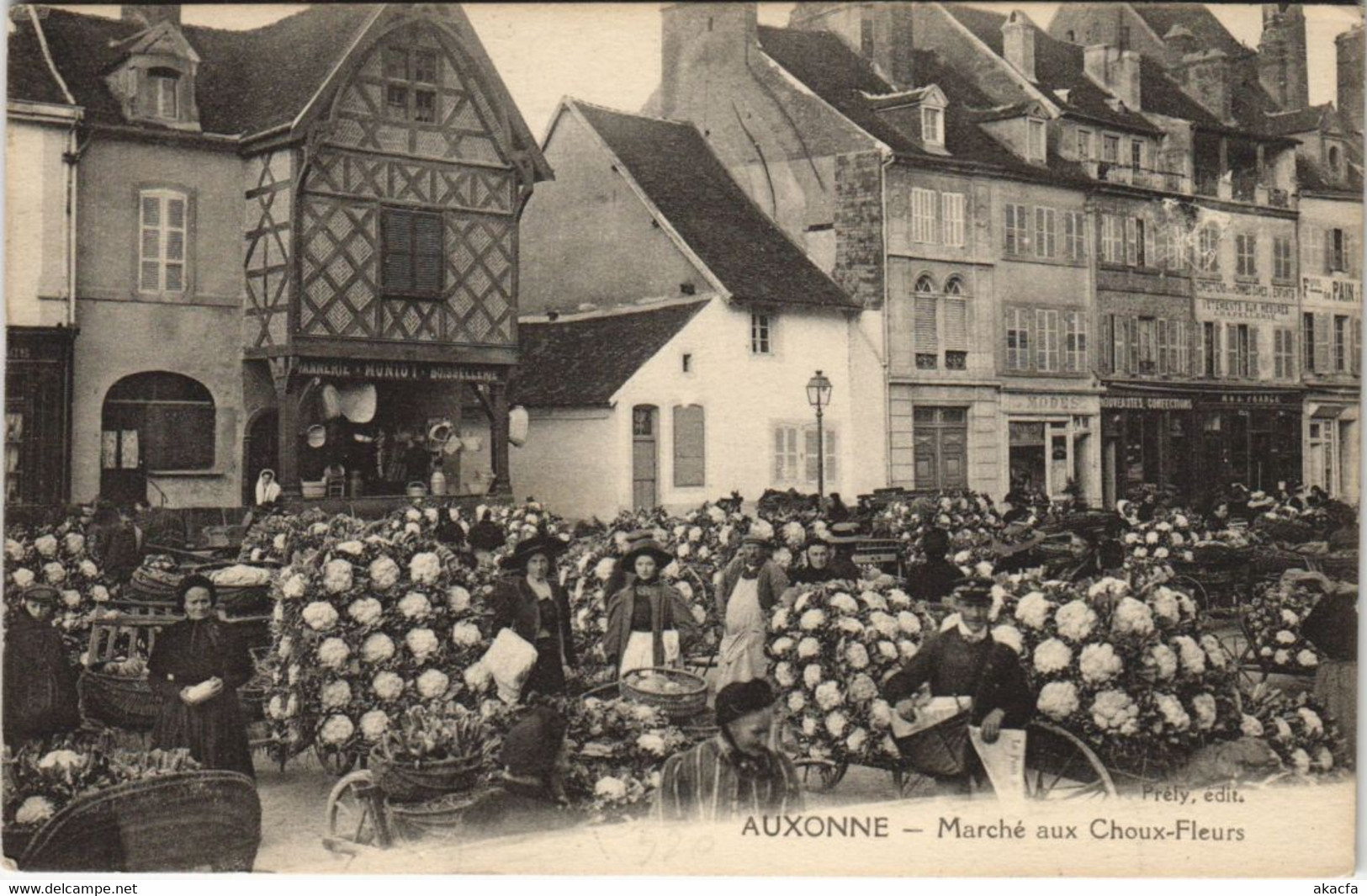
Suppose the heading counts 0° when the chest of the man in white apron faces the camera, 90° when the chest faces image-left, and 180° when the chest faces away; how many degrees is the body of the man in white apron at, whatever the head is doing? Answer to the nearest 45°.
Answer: approximately 45°

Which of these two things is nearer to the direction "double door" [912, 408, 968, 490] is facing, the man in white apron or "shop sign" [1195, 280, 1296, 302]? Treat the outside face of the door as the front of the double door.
the man in white apron

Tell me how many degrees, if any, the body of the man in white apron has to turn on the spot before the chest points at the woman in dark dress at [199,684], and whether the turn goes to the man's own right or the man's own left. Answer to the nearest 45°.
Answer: approximately 45° to the man's own right

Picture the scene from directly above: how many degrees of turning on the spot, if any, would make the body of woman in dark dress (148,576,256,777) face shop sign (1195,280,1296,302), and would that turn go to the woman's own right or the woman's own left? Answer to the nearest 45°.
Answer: approximately 90° to the woman's own left

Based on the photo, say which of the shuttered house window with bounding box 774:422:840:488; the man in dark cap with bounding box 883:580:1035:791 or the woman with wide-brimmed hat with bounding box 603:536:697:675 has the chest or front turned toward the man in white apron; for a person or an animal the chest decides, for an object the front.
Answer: the shuttered house window

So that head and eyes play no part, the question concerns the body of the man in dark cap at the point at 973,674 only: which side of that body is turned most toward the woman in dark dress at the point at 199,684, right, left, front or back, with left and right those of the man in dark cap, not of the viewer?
right

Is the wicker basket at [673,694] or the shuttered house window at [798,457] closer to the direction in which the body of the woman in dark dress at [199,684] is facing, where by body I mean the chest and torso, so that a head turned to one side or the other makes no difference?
the wicker basket

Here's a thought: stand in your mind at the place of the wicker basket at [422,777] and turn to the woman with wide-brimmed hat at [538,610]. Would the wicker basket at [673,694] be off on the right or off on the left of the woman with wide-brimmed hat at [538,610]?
right

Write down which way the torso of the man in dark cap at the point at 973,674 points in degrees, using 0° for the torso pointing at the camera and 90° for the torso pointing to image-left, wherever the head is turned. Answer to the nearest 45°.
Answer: approximately 0°

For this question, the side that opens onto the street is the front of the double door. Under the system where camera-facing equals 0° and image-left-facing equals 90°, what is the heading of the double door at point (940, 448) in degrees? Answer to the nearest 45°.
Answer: approximately 0°

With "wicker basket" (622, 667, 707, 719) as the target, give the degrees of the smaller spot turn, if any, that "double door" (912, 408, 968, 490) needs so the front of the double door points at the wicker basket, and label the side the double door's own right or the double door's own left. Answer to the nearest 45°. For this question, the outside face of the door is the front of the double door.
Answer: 0° — it already faces it
